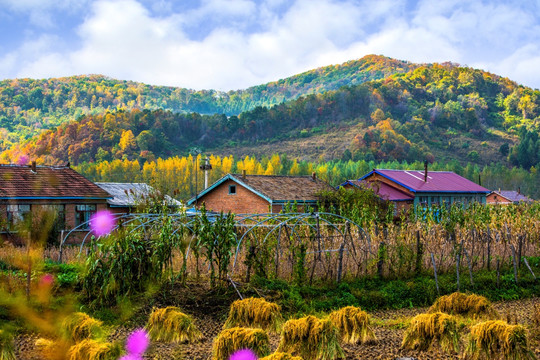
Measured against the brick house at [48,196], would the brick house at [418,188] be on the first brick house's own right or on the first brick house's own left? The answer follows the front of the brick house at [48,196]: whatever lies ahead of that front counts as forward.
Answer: on the first brick house's own left

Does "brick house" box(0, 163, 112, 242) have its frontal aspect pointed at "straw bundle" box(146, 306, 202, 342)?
yes

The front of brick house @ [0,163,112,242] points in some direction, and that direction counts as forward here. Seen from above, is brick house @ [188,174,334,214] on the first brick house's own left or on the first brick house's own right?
on the first brick house's own left

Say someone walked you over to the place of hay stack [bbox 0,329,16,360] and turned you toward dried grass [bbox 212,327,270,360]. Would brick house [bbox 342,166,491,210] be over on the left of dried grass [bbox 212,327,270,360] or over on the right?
left

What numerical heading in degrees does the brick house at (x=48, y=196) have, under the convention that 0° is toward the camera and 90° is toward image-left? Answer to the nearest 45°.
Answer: approximately 0°
